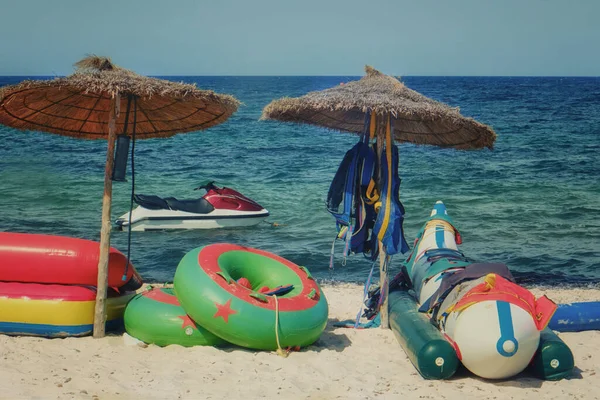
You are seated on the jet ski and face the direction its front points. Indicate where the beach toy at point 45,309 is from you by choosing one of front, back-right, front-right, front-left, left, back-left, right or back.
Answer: right

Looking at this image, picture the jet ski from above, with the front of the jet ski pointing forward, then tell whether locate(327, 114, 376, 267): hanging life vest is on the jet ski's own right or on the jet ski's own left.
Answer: on the jet ski's own right

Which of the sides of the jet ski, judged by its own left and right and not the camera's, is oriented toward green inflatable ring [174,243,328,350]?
right

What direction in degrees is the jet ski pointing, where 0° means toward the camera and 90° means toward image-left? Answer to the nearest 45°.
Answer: approximately 270°

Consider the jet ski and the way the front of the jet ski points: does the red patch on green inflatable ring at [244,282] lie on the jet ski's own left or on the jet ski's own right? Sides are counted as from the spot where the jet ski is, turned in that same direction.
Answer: on the jet ski's own right

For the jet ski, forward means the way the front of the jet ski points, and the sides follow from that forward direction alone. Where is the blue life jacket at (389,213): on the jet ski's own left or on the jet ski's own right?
on the jet ski's own right

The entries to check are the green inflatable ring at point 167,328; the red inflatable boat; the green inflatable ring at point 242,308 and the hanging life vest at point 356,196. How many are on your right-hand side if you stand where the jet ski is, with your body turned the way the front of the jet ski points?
4

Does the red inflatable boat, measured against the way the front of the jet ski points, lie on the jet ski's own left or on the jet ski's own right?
on the jet ski's own right

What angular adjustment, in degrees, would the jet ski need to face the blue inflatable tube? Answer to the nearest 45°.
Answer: approximately 45° to its right

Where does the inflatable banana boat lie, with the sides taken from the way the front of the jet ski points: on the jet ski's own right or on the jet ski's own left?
on the jet ski's own right

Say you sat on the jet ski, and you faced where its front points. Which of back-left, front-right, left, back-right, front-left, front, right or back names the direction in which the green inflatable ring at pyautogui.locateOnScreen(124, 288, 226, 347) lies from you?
right
